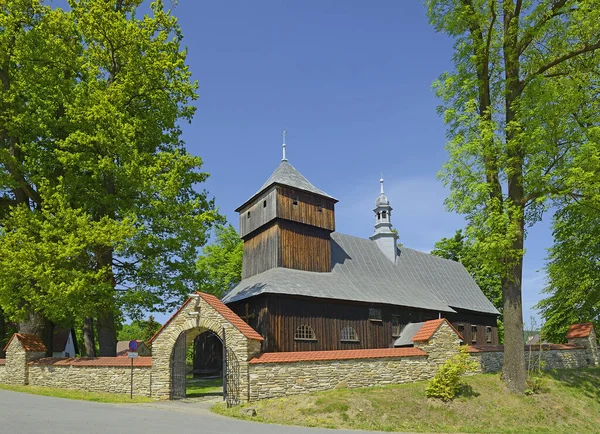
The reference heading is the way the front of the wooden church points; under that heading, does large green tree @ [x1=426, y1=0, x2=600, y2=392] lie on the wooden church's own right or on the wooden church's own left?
on the wooden church's own left

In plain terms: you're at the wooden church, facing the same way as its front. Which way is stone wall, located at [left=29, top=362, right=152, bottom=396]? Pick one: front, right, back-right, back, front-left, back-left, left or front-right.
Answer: front

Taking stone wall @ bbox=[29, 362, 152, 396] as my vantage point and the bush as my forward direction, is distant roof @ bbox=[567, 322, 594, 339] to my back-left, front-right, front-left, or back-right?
front-left

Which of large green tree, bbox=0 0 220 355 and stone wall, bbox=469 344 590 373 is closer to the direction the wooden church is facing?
the large green tree

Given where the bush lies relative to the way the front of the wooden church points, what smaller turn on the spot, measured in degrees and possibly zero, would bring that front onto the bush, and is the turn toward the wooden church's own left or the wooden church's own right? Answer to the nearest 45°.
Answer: approximately 90° to the wooden church's own left

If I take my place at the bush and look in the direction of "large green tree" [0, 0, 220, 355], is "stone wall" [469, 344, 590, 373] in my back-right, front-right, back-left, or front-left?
back-right

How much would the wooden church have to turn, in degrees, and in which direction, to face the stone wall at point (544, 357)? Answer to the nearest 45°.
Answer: approximately 135° to its left

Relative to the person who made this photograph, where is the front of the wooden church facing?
facing the viewer and to the left of the viewer

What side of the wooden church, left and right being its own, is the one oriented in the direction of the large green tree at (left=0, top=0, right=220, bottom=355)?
front

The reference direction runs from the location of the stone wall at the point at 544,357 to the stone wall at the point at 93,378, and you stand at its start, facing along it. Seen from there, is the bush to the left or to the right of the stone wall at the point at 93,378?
left

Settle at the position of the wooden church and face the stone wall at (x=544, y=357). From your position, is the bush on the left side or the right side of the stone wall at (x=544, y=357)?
right

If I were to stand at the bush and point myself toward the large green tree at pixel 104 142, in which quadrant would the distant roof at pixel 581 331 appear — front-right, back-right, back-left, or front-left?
back-right
